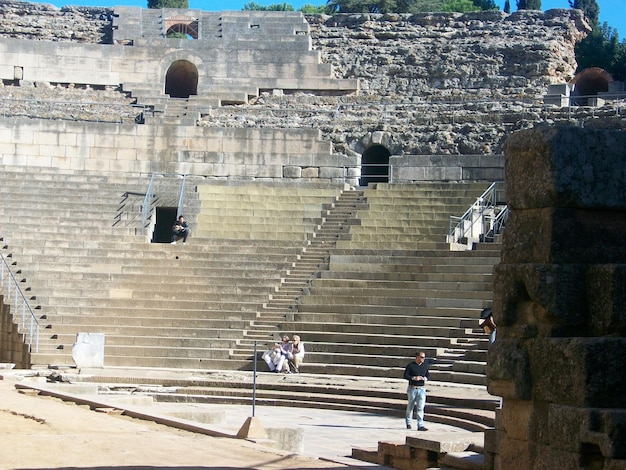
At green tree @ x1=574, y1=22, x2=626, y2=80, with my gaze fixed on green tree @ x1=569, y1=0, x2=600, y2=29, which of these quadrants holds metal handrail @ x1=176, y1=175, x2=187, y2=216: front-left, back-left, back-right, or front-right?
back-left

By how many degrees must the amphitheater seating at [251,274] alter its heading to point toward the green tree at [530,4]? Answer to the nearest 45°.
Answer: approximately 135° to its left

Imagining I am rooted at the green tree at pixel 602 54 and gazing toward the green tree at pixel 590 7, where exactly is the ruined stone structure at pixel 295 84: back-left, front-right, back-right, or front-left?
back-left

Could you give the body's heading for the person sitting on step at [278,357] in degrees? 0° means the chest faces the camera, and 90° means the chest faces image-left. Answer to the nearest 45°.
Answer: approximately 45°

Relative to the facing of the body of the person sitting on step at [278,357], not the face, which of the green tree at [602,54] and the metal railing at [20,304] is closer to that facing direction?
the metal railing

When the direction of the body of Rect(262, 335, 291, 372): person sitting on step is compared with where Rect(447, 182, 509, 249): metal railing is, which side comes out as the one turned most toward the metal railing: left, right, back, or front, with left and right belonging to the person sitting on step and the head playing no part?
back

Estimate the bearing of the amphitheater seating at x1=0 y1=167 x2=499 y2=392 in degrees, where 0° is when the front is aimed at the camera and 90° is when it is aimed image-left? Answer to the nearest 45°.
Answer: approximately 0°

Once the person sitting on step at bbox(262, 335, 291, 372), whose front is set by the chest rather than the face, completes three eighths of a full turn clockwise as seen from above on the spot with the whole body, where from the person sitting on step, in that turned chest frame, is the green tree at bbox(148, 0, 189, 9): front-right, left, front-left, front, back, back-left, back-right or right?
front
